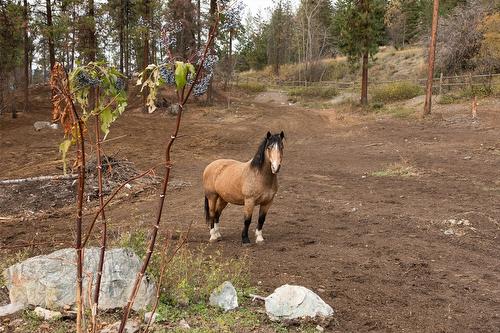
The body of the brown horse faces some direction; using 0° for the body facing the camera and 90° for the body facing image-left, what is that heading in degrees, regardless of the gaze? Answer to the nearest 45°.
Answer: approximately 315°

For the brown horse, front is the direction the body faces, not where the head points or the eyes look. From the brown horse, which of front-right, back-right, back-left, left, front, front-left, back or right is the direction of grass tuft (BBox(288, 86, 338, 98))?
back-left

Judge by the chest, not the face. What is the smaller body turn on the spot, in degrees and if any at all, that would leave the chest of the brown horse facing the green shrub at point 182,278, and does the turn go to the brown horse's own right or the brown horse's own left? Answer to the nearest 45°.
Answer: approximately 45° to the brown horse's own right

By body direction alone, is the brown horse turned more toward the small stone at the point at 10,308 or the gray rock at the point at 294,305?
the gray rock

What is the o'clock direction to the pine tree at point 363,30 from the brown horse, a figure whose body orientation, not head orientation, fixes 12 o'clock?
The pine tree is roughly at 8 o'clock from the brown horse.

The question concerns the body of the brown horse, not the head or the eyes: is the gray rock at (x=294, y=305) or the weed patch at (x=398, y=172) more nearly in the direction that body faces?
the gray rock

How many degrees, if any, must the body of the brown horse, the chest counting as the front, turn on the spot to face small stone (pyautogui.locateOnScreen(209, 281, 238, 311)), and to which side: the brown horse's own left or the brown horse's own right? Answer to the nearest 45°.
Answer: approximately 45° to the brown horse's own right

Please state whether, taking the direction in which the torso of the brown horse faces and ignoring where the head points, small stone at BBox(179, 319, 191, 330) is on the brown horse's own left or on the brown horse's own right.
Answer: on the brown horse's own right

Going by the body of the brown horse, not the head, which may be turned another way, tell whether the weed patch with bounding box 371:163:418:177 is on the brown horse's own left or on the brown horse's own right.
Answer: on the brown horse's own left
